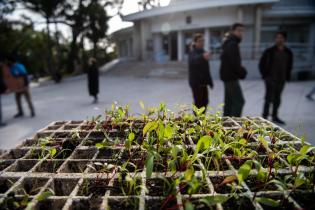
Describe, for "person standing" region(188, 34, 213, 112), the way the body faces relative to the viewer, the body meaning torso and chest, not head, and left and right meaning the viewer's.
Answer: facing the viewer and to the right of the viewer

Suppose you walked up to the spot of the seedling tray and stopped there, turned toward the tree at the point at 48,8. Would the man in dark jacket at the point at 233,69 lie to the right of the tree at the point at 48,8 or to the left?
right

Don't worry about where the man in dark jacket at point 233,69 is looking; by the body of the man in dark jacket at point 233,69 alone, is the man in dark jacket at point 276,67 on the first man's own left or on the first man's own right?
on the first man's own left

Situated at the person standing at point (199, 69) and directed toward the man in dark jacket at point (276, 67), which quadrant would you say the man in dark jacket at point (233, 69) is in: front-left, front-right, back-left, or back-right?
front-right

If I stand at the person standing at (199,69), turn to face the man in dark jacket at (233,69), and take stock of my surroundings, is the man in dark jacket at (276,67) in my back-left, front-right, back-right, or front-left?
front-left
